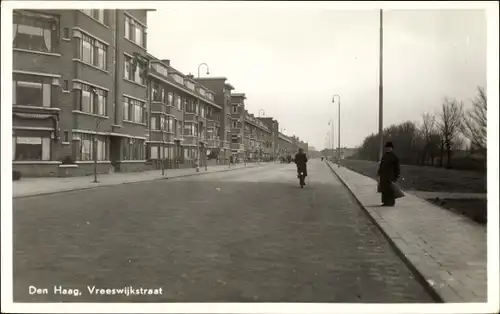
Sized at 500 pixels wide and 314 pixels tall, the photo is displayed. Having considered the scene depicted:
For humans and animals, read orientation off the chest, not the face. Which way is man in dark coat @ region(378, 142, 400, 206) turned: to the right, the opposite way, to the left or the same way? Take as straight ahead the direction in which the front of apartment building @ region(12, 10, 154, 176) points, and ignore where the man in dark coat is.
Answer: to the right

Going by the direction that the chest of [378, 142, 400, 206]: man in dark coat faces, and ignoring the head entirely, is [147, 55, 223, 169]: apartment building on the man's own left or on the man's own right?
on the man's own right

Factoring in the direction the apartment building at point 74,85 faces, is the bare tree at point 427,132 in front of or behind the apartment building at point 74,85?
in front

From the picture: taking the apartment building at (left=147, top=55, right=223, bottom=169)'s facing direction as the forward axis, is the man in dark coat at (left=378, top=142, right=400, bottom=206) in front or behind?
in front

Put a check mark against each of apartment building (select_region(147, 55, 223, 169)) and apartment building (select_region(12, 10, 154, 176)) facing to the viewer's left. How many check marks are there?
0

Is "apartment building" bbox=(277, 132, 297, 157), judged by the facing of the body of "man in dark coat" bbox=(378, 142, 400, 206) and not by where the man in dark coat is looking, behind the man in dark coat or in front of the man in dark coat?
behind

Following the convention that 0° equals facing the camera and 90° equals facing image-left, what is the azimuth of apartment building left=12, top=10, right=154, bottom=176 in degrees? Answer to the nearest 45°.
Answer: approximately 315°

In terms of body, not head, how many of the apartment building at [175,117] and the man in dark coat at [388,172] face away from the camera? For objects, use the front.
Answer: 0

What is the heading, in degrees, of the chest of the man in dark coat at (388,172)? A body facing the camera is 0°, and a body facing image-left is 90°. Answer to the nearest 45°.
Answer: approximately 0°

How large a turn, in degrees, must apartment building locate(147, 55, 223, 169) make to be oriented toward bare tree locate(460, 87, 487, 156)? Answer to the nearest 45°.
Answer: approximately 45° to its right

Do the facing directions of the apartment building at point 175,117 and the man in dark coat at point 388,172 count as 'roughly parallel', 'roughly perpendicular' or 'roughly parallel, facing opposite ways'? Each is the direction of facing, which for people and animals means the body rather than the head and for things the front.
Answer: roughly perpendicular
